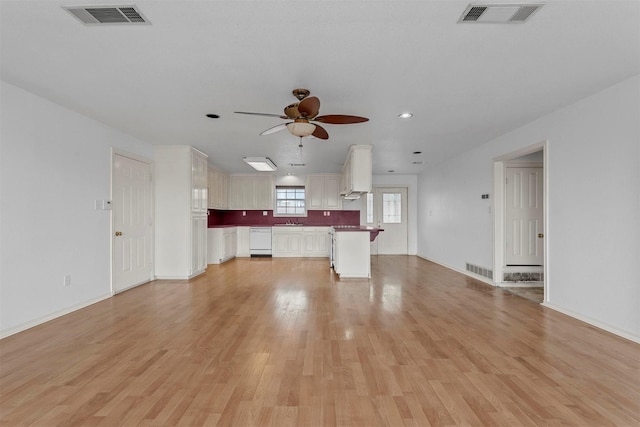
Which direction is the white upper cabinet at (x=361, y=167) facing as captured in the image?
to the viewer's left

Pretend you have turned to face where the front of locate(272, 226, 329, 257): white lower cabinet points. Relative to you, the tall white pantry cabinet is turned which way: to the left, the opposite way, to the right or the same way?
to the left

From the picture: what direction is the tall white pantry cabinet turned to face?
to the viewer's right

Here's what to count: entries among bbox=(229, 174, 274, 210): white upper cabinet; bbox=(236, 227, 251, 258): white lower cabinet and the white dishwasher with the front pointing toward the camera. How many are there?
3

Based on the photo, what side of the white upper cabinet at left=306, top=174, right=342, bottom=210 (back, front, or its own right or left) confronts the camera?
front

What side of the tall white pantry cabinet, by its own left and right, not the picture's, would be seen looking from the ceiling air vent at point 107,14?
right

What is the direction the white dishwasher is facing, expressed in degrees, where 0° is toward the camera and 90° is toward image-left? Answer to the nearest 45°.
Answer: approximately 0°

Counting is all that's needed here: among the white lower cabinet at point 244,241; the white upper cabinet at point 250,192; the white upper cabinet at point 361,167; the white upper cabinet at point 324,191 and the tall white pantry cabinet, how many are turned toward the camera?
3

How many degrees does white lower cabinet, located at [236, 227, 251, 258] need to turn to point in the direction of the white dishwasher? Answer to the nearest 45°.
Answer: approximately 90° to its left
